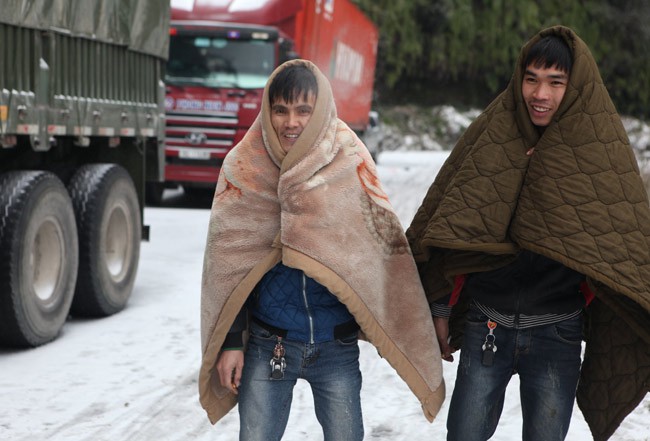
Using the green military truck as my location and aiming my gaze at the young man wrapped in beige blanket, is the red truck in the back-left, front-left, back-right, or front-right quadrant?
back-left

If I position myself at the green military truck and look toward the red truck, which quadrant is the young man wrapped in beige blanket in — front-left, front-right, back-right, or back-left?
back-right

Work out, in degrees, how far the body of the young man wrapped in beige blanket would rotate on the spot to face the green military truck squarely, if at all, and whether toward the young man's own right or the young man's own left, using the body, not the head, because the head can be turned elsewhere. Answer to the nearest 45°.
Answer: approximately 135° to the young man's own right

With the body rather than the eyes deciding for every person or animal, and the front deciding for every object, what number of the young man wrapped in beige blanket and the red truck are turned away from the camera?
0

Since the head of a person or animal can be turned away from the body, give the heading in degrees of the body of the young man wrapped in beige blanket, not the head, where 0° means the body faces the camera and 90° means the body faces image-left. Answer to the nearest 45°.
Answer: approximately 0°

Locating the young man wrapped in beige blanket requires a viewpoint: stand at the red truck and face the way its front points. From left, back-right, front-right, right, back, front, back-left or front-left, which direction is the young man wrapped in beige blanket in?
front-left

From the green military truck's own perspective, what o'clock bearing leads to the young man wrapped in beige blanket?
The young man wrapped in beige blanket is roughly at 10 o'clock from the green military truck.

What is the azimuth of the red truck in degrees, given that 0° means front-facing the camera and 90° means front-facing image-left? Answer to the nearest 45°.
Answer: approximately 45°

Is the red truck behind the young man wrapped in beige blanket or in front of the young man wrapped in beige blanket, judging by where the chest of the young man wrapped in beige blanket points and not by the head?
behind

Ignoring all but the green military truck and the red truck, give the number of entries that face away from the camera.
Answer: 0
